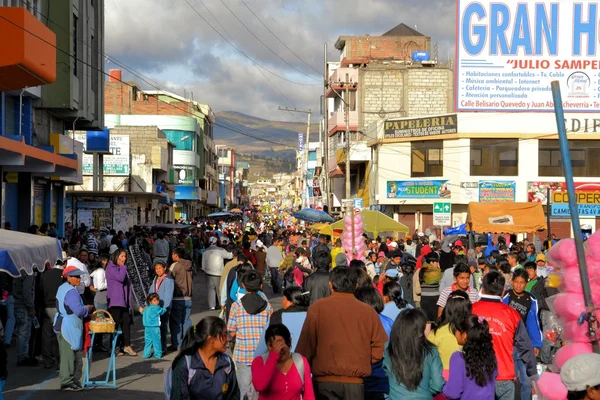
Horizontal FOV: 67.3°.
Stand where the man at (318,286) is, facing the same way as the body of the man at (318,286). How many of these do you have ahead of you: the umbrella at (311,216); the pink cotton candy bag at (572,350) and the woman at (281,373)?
1

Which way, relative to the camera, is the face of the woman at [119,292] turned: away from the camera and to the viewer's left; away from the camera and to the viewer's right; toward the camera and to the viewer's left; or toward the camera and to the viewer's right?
toward the camera and to the viewer's right

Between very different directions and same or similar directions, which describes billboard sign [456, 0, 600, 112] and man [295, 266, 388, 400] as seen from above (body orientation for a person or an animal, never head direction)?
very different directions

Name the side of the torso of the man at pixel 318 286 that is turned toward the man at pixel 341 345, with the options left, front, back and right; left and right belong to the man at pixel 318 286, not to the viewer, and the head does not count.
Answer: back

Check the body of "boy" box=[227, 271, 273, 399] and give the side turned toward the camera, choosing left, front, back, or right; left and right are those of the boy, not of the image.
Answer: back

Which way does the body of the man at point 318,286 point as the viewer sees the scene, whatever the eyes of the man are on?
away from the camera

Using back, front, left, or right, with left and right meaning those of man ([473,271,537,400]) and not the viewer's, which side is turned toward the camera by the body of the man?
back

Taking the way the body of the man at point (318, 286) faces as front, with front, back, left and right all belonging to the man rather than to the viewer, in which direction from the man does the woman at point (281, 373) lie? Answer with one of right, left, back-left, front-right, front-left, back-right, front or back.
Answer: back

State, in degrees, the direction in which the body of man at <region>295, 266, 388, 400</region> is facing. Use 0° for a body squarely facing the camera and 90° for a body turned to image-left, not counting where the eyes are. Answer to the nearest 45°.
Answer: approximately 180°

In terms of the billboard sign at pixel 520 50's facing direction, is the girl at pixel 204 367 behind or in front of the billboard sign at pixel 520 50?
in front
